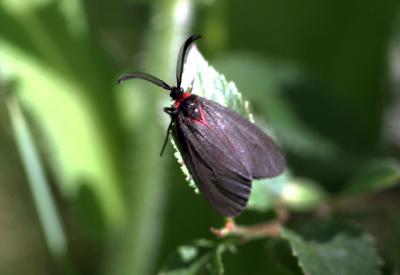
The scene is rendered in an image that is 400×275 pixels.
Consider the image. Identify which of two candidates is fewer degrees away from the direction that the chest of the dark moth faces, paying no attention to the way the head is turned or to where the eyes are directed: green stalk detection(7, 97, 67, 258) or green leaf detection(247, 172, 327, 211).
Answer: the green stalk

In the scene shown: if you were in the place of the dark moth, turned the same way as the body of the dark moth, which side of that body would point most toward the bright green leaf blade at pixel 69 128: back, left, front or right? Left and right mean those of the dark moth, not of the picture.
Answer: front

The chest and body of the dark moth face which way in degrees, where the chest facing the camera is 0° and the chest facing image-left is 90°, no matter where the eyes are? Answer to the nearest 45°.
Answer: approximately 135°

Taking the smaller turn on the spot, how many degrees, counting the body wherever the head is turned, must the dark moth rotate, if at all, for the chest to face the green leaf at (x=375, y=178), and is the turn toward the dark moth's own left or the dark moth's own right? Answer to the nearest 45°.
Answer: approximately 90° to the dark moth's own right

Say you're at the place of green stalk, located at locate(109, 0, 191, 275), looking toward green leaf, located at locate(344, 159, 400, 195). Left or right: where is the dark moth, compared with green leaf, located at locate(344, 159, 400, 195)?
right
